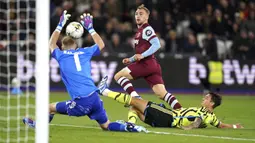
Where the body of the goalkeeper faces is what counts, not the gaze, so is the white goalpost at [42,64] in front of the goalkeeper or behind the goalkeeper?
behind

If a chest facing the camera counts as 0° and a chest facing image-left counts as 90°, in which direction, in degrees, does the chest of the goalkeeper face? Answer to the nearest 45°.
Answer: approximately 180°
